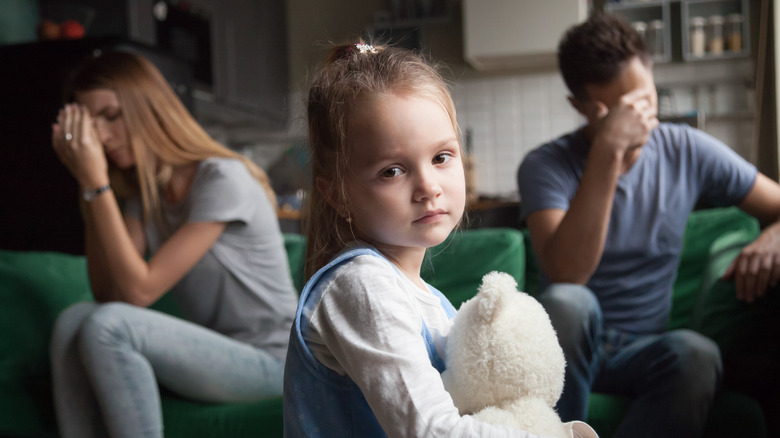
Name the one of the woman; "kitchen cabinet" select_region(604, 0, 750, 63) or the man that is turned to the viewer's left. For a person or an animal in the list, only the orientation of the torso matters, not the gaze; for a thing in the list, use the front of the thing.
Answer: the woman

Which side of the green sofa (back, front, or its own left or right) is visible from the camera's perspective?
front

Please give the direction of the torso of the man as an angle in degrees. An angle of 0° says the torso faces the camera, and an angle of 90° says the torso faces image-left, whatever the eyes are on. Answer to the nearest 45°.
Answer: approximately 0°

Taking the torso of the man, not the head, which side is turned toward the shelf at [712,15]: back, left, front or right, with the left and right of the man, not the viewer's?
back

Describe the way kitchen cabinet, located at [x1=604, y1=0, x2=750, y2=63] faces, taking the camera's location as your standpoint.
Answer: facing the viewer

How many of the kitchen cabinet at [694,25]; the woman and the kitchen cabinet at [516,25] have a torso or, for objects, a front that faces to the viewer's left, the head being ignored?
1
